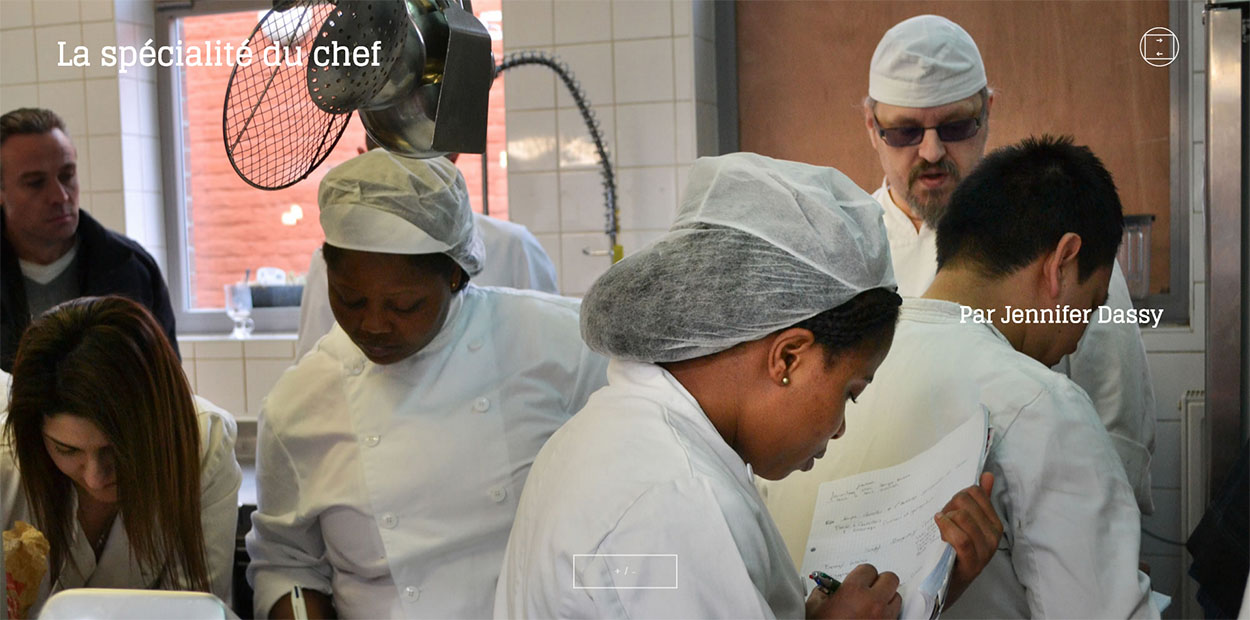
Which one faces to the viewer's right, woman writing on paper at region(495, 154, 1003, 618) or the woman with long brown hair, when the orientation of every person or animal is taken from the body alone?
the woman writing on paper

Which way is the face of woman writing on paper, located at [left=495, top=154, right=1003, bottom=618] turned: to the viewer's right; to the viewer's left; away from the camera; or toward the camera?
to the viewer's right

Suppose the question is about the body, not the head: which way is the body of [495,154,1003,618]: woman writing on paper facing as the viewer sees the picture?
to the viewer's right

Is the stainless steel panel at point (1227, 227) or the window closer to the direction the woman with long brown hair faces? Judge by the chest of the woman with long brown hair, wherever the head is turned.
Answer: the stainless steel panel

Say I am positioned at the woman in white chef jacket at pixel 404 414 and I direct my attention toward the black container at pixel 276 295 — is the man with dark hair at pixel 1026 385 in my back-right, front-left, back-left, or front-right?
back-right

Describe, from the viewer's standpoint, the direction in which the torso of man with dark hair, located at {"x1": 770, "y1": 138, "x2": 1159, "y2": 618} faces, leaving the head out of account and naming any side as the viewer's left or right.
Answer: facing away from the viewer and to the right of the viewer

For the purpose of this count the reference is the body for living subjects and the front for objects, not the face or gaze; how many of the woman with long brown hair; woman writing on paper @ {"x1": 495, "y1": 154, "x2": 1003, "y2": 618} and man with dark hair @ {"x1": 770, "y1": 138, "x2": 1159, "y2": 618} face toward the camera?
1

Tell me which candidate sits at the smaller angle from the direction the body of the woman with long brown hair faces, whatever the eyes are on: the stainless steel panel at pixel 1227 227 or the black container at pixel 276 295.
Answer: the stainless steel panel

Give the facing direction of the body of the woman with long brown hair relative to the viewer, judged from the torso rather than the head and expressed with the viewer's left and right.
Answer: facing the viewer
